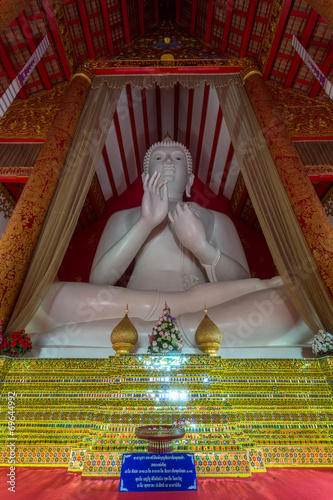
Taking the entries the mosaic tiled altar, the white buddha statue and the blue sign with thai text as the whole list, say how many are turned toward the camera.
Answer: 3

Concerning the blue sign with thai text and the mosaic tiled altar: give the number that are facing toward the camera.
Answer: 2

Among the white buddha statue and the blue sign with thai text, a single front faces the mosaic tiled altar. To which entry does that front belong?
the white buddha statue

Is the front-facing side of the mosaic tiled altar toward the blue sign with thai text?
yes

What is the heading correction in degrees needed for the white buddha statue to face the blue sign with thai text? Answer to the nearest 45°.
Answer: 0° — it already faces it
